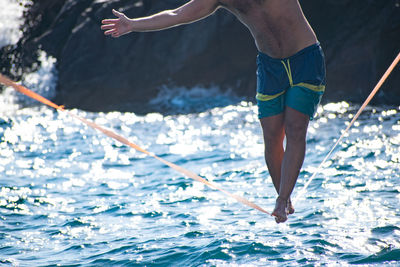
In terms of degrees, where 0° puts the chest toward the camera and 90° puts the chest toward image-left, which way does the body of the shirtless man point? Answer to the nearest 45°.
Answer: approximately 0°
